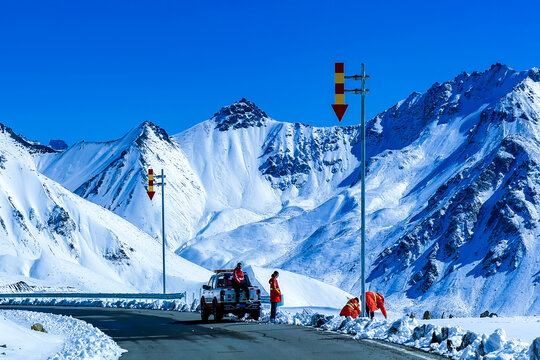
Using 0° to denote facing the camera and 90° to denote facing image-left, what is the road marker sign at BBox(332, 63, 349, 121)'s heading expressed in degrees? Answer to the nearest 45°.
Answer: approximately 0°

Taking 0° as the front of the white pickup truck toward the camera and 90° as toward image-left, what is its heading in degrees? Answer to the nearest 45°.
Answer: approximately 135°

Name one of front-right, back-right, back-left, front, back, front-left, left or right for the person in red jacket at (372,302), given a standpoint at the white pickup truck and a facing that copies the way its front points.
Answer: right
